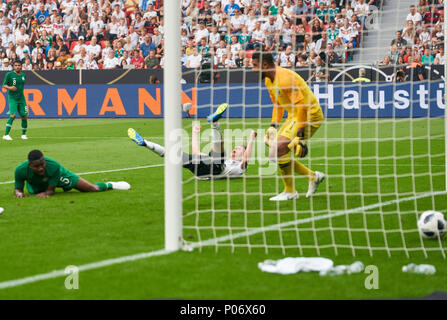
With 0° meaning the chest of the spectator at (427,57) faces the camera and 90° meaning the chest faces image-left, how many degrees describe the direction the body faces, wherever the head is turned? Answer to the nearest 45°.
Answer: approximately 0°

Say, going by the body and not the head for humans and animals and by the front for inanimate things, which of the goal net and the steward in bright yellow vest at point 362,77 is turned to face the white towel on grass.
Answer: the steward in bright yellow vest

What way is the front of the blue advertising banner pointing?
toward the camera

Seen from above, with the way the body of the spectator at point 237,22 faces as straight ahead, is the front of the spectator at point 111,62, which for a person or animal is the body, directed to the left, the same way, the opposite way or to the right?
the same way

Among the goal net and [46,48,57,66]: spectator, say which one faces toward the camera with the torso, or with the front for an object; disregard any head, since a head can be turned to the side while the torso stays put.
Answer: the spectator

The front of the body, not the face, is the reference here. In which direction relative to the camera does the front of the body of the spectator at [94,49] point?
toward the camera

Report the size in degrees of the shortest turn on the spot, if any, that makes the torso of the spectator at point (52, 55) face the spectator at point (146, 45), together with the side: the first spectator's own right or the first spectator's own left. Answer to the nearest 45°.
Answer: approximately 45° to the first spectator's own left

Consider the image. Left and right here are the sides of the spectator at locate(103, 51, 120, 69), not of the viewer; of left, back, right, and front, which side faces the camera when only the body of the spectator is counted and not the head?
front

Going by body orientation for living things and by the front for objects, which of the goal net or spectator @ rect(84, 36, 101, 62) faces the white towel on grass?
the spectator

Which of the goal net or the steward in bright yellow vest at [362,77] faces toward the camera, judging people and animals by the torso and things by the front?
the steward in bright yellow vest

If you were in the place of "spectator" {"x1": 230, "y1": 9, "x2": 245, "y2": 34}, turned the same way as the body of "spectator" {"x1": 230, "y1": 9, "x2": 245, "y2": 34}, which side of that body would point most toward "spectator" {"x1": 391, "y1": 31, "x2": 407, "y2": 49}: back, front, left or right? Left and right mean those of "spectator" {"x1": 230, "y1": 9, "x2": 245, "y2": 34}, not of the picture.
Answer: left

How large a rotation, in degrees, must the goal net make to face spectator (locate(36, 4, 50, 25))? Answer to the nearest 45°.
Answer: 0° — it already faces them

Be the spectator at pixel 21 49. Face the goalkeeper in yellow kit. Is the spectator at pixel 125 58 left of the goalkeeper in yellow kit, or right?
left

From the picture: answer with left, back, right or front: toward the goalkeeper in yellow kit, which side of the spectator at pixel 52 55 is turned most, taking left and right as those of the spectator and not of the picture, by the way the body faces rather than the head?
front

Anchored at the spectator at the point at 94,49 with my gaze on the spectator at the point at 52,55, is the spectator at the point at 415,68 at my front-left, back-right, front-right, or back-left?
back-left
